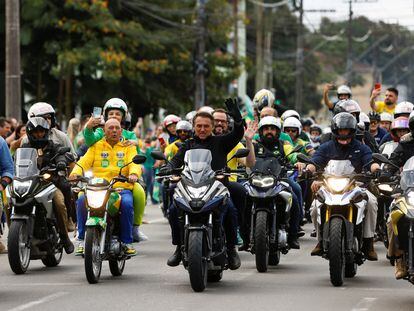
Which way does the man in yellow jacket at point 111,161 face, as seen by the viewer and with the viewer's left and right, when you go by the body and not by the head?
facing the viewer

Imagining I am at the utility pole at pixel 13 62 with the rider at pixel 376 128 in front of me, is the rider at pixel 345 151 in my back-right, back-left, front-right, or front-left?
front-right

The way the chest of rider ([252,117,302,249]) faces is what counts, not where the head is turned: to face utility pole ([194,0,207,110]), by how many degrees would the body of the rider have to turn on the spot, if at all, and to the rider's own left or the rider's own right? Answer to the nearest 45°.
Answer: approximately 180°

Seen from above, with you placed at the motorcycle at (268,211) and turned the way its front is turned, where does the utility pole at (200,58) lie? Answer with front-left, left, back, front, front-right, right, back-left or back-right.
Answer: back

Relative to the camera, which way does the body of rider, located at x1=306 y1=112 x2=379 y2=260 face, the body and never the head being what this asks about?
toward the camera

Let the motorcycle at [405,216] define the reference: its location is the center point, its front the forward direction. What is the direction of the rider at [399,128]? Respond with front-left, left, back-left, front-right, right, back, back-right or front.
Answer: back

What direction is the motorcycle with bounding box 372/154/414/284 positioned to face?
toward the camera

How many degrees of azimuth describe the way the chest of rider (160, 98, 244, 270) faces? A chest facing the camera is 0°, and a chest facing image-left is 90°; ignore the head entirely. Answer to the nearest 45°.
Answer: approximately 0°

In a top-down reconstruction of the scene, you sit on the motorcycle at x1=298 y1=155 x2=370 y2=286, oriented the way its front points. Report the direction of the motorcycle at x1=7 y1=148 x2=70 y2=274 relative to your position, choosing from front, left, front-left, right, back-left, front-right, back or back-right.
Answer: right
